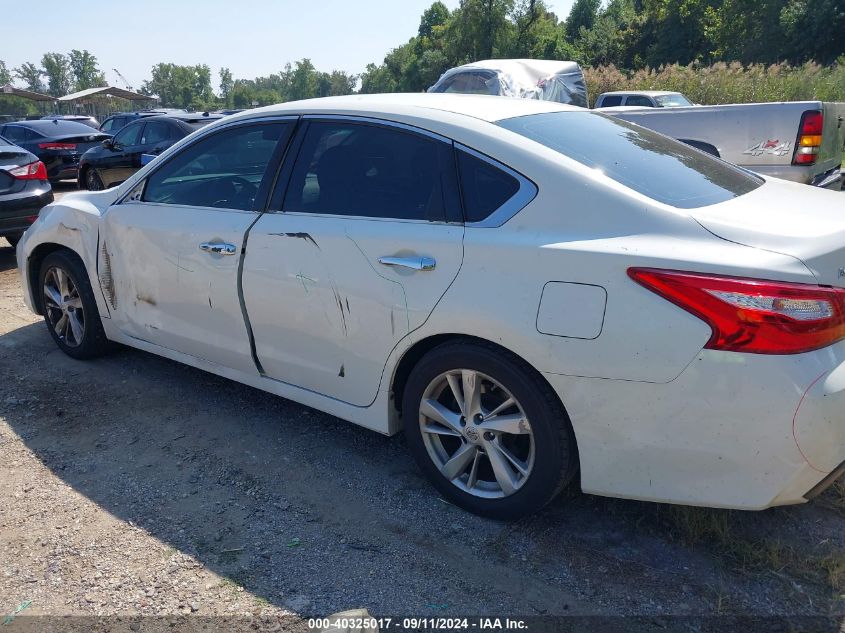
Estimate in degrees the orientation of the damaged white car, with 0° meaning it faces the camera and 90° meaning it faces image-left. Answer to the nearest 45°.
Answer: approximately 135°

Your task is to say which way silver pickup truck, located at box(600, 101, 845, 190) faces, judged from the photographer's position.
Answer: facing away from the viewer and to the left of the viewer

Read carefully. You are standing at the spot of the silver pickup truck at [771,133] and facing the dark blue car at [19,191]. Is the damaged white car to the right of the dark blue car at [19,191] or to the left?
left

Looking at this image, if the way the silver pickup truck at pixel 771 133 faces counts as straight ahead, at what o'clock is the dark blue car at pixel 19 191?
The dark blue car is roughly at 10 o'clock from the silver pickup truck.

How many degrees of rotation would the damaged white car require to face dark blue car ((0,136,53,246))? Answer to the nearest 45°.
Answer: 0° — it already faces it

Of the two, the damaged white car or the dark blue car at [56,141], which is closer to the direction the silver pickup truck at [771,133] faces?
the dark blue car

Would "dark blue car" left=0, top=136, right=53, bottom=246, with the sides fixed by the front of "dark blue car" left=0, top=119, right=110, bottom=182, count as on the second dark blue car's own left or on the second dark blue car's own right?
on the second dark blue car's own left

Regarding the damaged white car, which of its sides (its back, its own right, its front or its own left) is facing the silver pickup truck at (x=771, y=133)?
right

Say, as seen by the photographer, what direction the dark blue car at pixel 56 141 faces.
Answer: facing away from the viewer and to the left of the viewer

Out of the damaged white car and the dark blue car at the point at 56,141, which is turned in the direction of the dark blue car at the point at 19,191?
the damaged white car

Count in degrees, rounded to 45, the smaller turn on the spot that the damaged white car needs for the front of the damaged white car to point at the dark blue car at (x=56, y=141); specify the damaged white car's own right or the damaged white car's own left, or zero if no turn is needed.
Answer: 0° — it already faces it
